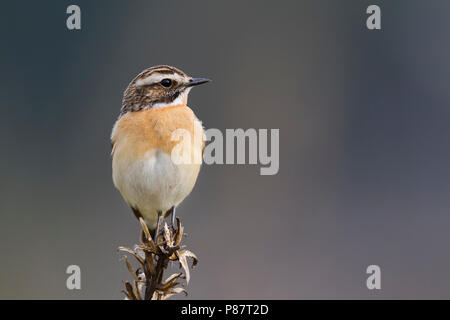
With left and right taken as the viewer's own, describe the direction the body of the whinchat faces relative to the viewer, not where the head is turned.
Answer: facing the viewer and to the right of the viewer
